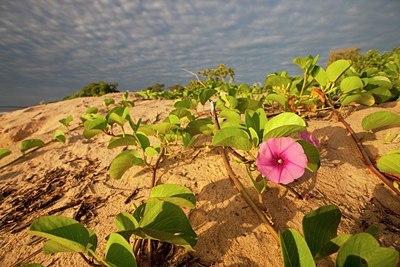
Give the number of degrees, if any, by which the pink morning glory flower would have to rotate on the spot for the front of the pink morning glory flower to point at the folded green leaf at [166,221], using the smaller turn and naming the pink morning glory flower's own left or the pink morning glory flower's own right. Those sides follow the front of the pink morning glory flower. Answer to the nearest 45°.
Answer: approximately 45° to the pink morning glory flower's own right

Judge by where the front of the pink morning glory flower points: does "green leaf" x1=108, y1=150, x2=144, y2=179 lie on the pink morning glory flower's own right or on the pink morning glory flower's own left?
on the pink morning glory flower's own right

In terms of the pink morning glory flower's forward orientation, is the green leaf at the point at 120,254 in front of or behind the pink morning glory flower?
in front

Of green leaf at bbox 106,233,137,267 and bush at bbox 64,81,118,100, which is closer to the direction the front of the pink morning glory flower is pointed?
the green leaf

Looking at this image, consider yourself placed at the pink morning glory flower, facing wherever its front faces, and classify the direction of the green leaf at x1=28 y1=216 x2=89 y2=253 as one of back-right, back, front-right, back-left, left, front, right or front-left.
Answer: front-right

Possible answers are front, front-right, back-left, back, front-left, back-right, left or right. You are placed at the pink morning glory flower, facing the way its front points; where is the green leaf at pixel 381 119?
back-left

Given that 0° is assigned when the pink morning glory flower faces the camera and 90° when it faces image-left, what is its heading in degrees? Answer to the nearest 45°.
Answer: approximately 0°
